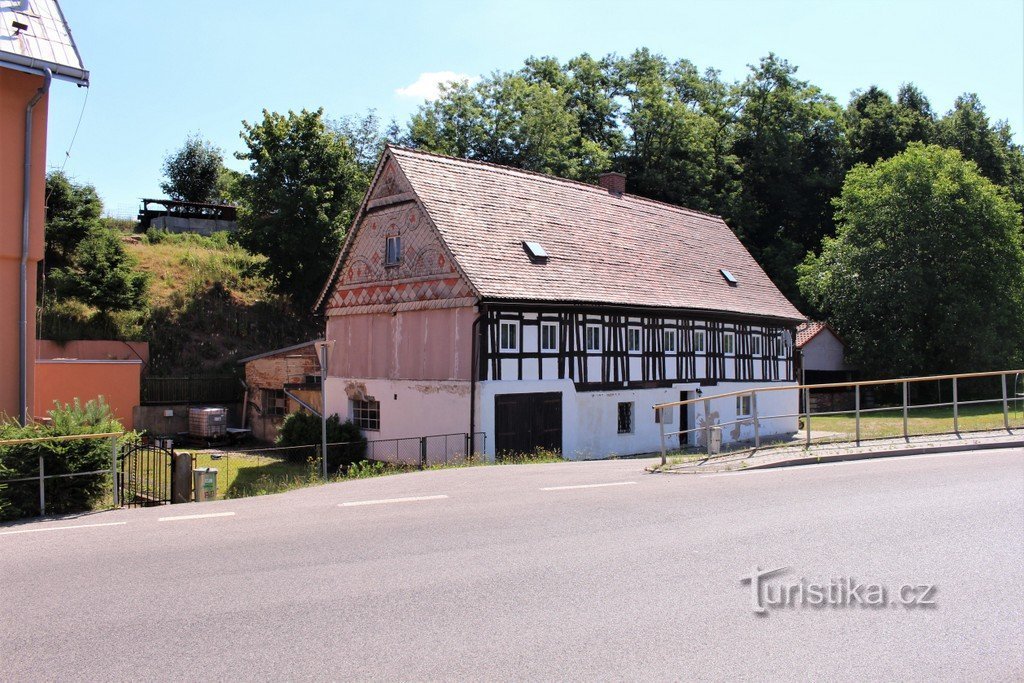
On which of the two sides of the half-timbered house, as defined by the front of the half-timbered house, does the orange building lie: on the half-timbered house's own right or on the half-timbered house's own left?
on the half-timbered house's own right

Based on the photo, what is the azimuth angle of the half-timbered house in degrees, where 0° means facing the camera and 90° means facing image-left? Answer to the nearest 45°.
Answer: approximately 315°

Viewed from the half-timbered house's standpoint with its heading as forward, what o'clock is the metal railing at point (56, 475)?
The metal railing is roughly at 2 o'clock from the half-timbered house.

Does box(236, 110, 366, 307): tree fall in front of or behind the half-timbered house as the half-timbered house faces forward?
behind

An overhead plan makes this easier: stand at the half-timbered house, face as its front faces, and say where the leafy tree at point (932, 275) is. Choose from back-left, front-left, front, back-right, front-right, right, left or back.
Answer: left

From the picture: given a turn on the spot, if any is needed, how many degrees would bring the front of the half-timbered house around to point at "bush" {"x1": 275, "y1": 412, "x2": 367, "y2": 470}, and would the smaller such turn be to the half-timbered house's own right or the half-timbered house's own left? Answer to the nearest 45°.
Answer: approximately 135° to the half-timbered house's own right

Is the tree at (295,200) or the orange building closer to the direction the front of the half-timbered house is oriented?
the orange building

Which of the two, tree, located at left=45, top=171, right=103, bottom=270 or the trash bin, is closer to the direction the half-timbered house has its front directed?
the trash bin
